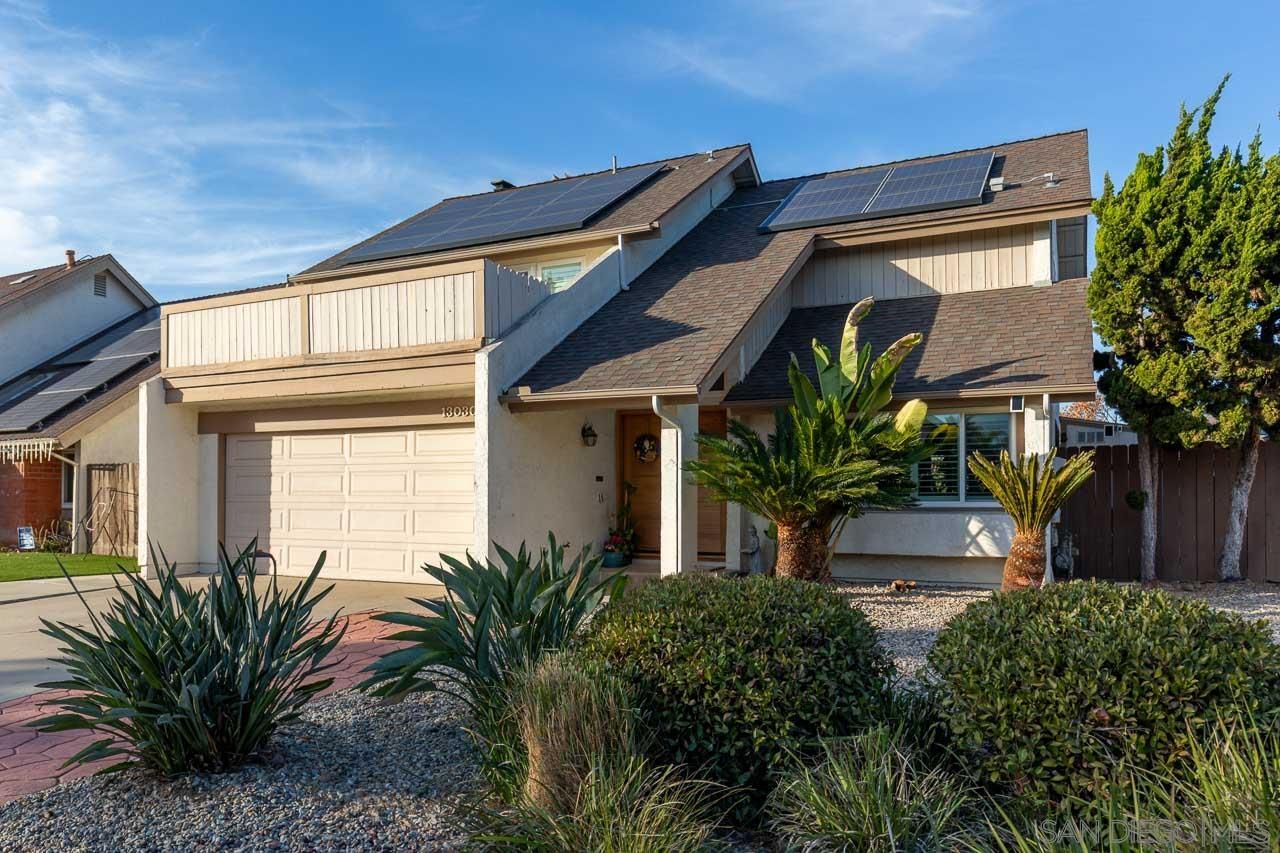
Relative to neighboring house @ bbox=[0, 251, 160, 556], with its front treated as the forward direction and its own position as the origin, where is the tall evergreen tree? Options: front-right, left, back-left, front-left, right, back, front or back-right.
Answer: front-left

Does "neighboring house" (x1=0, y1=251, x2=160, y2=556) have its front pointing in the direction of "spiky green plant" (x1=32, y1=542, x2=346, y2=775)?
yes

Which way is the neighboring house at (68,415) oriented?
toward the camera

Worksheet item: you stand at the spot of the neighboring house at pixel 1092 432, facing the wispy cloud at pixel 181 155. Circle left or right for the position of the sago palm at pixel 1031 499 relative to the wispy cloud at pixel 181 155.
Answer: left

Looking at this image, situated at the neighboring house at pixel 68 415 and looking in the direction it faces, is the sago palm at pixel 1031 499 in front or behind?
in front

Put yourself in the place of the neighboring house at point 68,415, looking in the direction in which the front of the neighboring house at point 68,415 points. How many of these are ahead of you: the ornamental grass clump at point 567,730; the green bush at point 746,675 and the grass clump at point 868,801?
3

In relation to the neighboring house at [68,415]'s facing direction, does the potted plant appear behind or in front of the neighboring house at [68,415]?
in front

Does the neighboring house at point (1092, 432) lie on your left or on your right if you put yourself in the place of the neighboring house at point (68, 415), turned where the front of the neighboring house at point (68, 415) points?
on your left

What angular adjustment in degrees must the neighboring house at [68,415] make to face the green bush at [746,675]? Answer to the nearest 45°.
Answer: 0° — it already faces it

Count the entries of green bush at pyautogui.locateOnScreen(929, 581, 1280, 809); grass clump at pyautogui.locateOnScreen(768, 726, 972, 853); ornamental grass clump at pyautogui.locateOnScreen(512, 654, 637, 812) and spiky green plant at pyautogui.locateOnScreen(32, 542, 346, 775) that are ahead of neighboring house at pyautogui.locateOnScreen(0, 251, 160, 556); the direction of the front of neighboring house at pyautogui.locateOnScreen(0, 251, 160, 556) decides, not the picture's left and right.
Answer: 4

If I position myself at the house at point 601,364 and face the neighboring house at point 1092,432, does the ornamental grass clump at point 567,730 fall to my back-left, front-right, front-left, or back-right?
back-right
